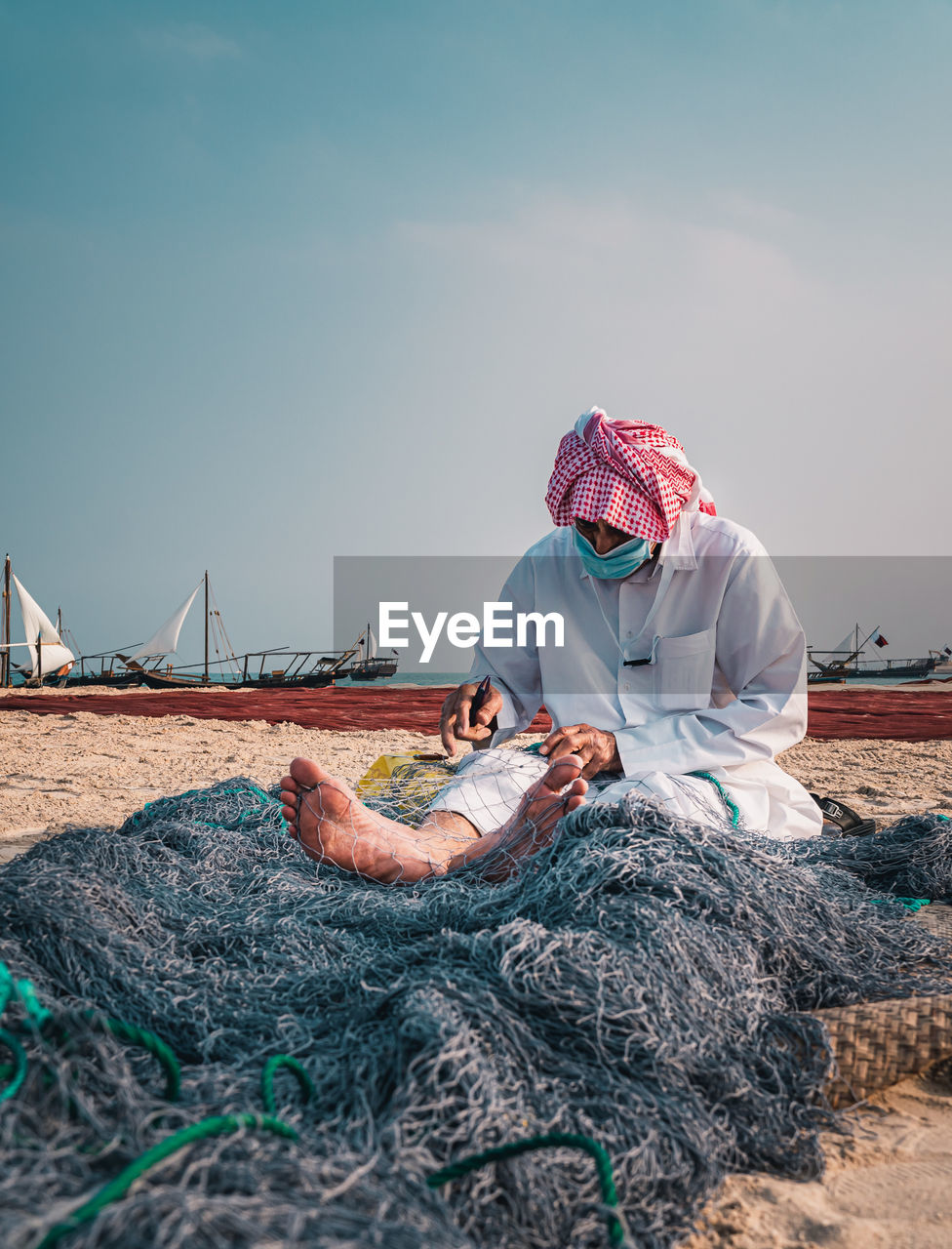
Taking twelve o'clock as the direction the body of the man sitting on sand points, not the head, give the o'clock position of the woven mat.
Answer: The woven mat is roughly at 10 o'clock from the man sitting on sand.

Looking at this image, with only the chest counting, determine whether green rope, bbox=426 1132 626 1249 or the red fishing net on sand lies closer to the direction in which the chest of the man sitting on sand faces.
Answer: the green rope

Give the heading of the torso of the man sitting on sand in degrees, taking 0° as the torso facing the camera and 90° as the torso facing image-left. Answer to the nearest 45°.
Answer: approximately 45°

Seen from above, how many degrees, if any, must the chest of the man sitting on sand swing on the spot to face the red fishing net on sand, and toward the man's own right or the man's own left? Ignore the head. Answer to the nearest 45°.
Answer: approximately 135° to the man's own right

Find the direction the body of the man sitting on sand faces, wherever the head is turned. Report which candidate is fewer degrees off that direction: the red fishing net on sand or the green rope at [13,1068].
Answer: the green rope

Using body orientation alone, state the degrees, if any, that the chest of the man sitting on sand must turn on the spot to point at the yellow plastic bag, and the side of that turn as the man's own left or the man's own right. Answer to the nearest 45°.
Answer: approximately 90° to the man's own right

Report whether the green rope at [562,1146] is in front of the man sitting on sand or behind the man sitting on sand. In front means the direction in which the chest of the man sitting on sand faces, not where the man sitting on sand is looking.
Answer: in front

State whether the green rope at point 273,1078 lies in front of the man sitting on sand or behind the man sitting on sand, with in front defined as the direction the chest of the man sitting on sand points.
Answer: in front
